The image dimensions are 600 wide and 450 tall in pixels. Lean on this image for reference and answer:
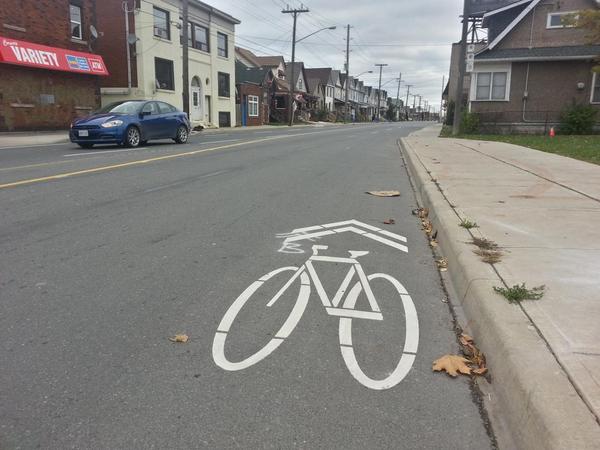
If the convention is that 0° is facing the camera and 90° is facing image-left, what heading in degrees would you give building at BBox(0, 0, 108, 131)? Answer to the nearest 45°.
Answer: approximately 315°

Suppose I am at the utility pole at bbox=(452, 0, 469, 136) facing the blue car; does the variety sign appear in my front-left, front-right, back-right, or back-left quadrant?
front-right

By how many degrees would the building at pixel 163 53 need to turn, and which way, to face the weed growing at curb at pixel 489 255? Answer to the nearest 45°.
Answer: approximately 45° to its right

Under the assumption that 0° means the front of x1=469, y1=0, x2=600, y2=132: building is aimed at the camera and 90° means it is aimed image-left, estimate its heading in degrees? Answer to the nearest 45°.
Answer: approximately 90°

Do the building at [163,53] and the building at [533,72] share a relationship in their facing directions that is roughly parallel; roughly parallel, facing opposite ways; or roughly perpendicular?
roughly parallel, facing opposite ways

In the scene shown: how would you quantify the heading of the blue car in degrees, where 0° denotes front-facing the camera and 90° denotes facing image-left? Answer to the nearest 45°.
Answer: approximately 45°

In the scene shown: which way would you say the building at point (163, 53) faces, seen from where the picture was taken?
facing the viewer and to the right of the viewer

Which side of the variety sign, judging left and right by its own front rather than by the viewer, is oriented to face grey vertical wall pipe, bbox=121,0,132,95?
left

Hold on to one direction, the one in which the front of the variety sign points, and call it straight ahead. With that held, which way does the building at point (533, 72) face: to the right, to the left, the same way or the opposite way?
the opposite way

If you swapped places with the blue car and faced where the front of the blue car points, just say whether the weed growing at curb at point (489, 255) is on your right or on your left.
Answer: on your left

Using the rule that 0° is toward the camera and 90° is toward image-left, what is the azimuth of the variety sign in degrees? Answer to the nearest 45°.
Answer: approximately 315°

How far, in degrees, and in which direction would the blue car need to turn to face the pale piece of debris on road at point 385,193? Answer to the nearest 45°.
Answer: approximately 90° to its left

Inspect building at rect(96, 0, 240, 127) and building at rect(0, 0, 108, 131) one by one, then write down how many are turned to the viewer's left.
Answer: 0

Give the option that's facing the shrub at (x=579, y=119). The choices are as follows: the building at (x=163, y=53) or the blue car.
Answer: the building

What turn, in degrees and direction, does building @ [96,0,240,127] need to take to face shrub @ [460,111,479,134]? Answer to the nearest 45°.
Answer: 0° — it already faces it

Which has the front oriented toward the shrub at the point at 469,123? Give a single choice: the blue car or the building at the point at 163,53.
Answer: the building

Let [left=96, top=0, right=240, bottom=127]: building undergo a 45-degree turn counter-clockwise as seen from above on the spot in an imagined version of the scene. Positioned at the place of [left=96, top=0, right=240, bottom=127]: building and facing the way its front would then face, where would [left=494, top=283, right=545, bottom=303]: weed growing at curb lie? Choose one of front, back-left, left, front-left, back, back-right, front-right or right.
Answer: right

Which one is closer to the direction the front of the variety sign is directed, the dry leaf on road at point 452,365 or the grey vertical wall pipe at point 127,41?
the dry leaf on road

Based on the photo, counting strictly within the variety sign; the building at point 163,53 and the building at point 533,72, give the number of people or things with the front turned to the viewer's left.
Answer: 1

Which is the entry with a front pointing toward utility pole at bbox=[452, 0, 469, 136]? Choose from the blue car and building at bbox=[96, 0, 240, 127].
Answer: the building

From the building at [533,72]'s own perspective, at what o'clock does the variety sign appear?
The variety sign is roughly at 11 o'clock from the building.

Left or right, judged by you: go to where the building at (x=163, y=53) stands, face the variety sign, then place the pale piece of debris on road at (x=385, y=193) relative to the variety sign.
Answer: left
